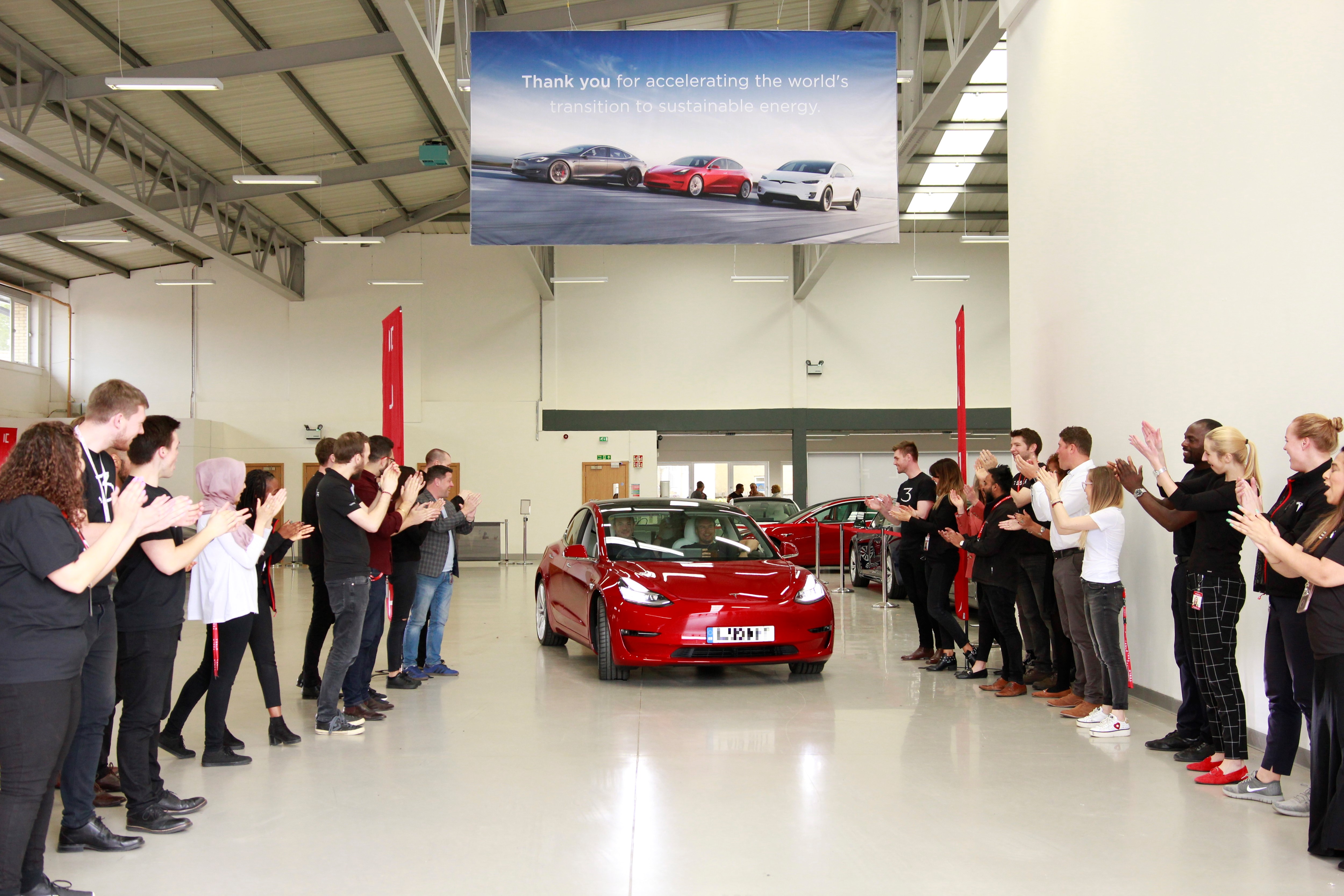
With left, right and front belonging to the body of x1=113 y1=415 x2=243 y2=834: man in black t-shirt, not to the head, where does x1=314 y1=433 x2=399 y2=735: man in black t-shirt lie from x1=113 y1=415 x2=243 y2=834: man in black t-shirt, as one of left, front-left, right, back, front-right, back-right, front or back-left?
front-left

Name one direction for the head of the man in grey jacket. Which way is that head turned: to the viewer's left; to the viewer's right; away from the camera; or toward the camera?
to the viewer's right

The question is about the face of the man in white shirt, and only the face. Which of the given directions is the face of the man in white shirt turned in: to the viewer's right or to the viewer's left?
to the viewer's left

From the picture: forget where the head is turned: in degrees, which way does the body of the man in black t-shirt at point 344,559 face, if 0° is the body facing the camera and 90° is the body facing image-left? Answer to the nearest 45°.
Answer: approximately 270°

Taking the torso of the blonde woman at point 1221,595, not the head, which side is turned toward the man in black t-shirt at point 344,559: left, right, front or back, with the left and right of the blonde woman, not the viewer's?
front

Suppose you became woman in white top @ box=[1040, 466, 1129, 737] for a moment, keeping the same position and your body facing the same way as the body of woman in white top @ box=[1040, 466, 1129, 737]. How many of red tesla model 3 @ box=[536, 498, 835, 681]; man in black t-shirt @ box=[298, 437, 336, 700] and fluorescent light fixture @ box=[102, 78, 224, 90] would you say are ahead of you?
3

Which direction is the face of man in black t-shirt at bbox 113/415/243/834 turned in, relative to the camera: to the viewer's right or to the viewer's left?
to the viewer's right

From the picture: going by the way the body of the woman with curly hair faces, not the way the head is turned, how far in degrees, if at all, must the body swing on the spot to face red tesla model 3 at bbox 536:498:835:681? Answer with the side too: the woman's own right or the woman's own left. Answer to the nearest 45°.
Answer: approximately 45° to the woman's own left

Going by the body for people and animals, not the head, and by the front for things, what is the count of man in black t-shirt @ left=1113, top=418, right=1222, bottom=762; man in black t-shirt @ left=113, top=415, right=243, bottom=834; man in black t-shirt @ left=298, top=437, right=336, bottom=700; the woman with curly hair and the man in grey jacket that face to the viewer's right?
4

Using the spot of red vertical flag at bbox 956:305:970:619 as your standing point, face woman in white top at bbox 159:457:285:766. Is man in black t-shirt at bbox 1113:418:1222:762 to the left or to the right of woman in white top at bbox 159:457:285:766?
left

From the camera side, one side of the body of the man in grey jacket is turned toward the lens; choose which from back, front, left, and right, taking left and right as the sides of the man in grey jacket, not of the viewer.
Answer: right

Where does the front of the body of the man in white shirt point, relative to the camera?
to the viewer's left

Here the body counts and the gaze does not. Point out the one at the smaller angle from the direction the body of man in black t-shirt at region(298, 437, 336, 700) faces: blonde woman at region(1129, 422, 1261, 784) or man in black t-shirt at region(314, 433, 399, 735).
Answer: the blonde woman

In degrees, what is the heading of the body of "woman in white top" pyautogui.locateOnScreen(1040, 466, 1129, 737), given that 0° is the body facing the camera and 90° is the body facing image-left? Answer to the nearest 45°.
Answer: approximately 90°

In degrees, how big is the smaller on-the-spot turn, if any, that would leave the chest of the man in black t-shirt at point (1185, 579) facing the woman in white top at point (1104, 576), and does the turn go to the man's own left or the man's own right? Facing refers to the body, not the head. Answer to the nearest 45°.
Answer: approximately 45° to the man's own right

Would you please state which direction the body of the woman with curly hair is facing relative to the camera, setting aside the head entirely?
to the viewer's right

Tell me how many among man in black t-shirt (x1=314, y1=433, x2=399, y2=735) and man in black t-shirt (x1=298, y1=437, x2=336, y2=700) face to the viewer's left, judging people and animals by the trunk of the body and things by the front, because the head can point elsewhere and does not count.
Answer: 0
